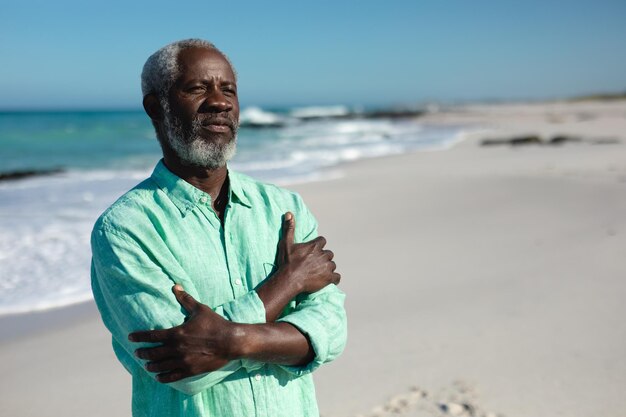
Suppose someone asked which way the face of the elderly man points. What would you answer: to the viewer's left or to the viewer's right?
to the viewer's right

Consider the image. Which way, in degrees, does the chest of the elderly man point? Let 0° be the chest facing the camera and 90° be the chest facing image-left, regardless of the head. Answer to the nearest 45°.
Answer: approximately 315°
